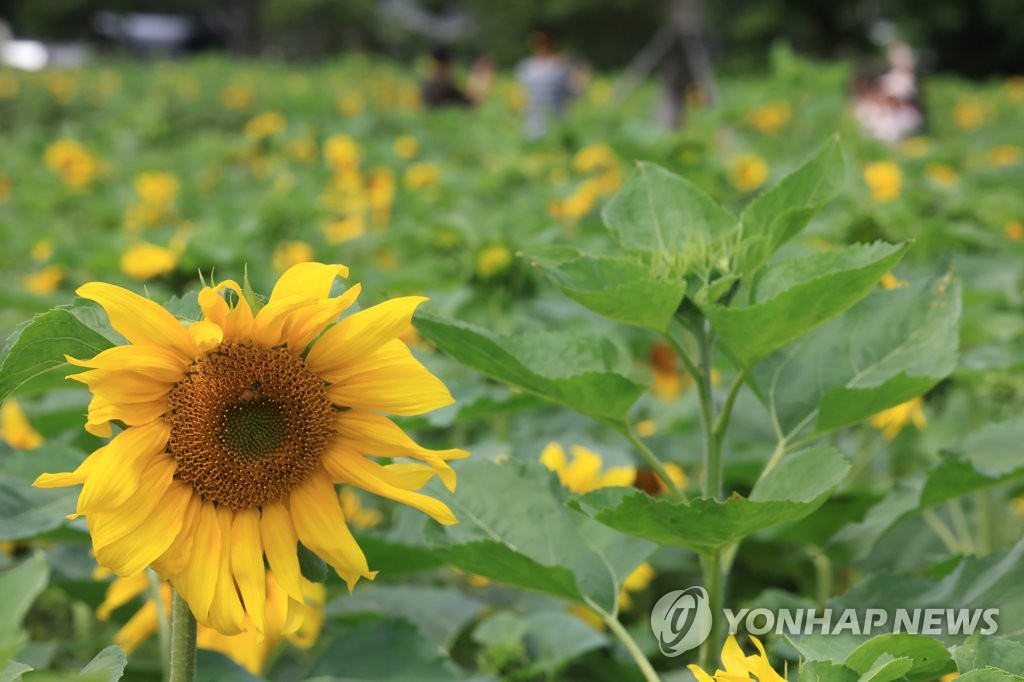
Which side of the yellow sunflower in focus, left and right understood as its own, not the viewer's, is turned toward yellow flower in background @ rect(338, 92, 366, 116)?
back

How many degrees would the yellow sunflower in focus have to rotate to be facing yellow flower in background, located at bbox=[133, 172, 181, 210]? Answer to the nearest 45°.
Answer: approximately 180°

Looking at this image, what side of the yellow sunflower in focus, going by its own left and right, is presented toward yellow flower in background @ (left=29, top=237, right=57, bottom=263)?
back

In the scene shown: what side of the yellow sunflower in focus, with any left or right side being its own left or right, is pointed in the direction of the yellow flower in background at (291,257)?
back

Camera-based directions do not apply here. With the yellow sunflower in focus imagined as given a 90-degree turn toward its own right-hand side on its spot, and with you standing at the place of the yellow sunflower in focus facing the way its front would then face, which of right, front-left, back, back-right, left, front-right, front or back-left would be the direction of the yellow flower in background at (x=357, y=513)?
right

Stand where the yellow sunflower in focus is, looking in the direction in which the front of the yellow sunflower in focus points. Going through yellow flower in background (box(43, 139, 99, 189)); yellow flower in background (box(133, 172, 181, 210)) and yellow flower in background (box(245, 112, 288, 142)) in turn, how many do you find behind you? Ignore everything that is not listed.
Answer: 3

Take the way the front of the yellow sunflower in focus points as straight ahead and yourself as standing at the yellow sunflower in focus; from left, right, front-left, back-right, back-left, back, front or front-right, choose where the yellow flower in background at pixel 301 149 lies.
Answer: back

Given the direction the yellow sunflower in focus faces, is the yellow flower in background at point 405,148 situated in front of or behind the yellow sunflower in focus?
behind

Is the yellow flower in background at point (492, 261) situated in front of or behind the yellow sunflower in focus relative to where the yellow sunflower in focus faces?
behind

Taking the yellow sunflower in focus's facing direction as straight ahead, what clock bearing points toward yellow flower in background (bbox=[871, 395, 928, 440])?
The yellow flower in background is roughly at 8 o'clock from the yellow sunflower in focus.

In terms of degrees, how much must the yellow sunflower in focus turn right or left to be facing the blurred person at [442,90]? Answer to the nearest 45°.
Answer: approximately 180°

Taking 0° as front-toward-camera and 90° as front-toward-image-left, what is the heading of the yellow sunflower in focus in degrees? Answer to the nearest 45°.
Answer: approximately 0°

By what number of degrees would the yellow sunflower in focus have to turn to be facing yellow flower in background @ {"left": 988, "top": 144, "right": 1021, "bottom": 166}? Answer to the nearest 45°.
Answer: approximately 135° to its left

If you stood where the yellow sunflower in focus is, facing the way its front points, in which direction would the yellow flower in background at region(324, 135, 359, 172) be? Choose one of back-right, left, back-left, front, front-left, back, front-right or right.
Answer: back
